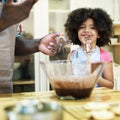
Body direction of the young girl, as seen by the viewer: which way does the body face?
toward the camera
